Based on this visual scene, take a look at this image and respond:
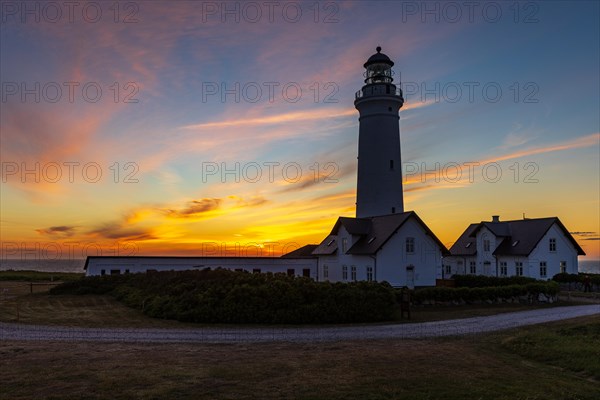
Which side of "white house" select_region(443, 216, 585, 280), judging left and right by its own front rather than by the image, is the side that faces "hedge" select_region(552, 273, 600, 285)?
left

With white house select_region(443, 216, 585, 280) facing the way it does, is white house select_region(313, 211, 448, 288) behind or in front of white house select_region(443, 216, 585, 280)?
in front

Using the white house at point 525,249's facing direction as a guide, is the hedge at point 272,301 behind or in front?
in front

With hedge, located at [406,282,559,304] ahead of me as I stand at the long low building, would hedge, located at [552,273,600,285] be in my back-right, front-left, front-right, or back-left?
front-left

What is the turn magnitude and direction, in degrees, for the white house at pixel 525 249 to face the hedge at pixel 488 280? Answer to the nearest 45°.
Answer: approximately 45° to its left

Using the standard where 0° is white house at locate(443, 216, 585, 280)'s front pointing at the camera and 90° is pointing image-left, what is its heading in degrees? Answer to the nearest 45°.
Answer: approximately 45°

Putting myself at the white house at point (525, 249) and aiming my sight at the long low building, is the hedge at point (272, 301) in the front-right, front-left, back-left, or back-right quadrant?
front-left
